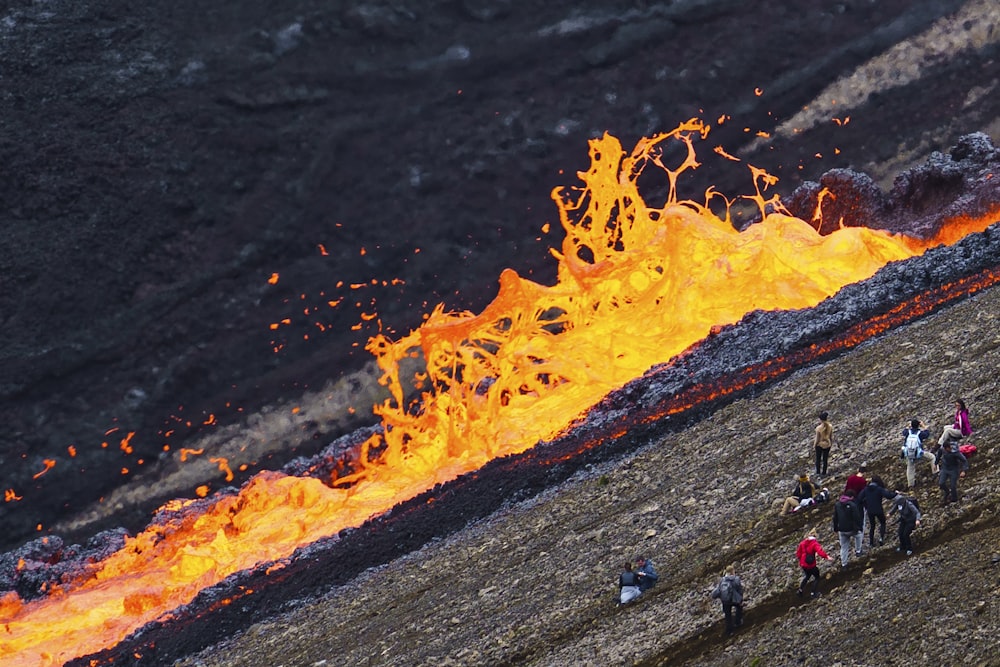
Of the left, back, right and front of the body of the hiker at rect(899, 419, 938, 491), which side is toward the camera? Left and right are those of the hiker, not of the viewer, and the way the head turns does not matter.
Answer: back

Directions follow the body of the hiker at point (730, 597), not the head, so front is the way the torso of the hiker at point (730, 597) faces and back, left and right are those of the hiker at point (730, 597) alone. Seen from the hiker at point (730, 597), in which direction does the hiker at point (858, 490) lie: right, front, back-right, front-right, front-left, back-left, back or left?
right

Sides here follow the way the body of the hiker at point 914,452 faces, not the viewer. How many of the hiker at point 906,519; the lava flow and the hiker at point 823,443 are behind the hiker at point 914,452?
1

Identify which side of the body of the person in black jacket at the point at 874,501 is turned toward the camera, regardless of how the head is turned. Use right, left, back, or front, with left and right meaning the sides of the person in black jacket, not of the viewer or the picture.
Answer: back

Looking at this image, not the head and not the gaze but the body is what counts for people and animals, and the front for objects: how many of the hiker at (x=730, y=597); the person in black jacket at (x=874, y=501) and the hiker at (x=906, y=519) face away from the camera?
2

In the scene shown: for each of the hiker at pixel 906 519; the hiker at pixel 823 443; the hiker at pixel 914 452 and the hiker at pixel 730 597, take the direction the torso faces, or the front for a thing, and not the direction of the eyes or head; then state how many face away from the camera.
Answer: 3

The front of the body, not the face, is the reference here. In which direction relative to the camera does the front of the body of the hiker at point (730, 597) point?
away from the camera

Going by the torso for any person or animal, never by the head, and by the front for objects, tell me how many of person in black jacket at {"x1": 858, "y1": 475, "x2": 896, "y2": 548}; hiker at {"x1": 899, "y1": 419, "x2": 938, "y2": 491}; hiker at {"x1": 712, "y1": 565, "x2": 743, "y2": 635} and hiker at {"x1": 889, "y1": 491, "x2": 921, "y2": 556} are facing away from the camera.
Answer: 3

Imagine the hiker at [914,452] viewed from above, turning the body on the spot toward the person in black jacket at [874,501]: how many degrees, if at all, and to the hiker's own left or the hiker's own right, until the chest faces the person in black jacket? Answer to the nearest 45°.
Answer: approximately 180°
